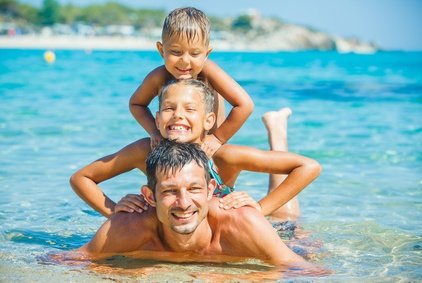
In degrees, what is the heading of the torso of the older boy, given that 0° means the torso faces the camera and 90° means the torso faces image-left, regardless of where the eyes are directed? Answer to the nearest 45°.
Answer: approximately 0°
